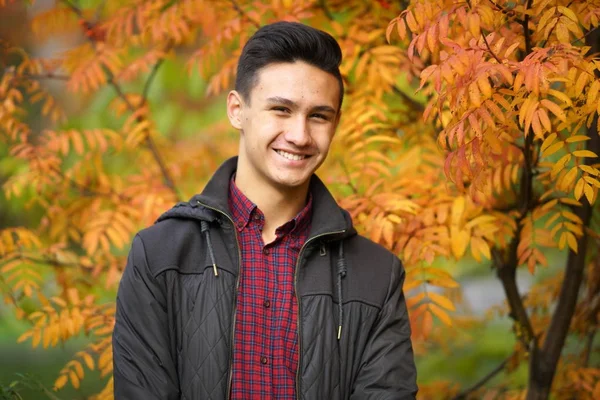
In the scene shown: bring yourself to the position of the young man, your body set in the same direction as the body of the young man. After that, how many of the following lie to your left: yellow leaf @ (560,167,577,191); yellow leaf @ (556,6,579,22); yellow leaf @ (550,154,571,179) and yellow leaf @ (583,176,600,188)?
4

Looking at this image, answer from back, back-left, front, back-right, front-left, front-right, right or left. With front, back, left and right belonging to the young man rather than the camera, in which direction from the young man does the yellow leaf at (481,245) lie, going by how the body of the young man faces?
back-left

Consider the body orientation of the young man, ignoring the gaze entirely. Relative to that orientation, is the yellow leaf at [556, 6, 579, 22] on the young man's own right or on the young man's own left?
on the young man's own left

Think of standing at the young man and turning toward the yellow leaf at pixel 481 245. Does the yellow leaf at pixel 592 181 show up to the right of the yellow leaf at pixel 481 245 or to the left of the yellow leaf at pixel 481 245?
right

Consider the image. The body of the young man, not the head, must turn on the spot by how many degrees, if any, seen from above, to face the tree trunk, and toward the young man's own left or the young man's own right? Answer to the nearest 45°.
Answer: approximately 135° to the young man's own left

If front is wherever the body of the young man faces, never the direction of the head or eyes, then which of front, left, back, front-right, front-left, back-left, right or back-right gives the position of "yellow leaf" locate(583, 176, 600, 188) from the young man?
left

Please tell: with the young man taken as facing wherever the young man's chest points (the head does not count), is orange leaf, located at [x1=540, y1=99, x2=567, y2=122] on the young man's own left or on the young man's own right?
on the young man's own left

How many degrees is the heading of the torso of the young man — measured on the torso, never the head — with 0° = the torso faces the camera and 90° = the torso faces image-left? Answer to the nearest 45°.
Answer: approximately 0°
